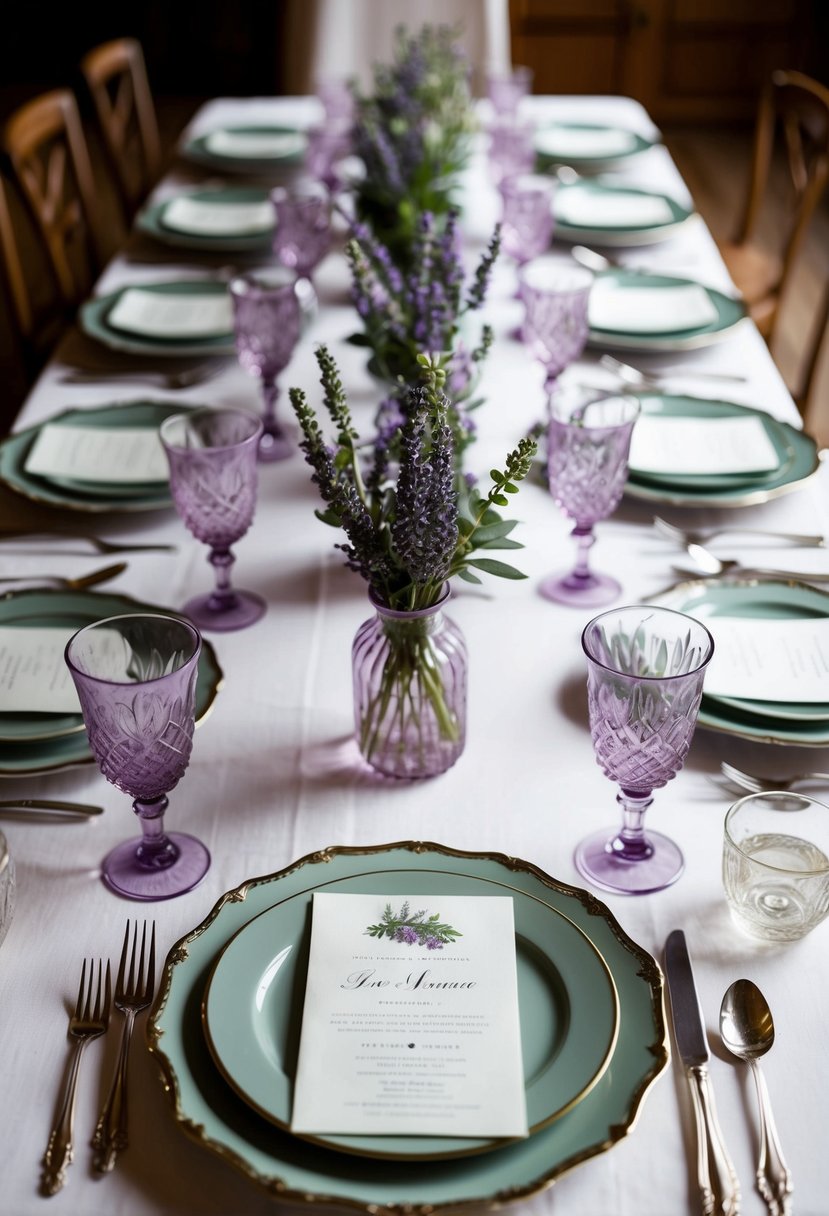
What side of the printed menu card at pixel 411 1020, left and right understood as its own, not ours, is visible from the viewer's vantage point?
front

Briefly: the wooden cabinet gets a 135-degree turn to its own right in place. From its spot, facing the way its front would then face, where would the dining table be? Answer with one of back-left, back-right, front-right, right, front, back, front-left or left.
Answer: back-left

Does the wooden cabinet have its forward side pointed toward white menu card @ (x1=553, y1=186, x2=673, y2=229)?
yes

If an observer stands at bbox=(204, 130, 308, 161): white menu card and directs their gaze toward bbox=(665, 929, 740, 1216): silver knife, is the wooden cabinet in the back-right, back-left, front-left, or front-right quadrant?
back-left

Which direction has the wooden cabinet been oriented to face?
toward the camera

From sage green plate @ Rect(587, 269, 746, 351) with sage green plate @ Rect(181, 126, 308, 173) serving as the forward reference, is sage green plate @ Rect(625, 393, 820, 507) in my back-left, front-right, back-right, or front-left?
back-left

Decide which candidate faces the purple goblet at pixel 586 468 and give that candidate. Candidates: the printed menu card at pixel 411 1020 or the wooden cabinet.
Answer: the wooden cabinet

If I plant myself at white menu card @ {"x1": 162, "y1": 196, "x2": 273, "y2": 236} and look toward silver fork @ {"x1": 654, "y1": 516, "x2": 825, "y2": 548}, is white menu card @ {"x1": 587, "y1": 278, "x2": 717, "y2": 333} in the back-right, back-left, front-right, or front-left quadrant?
front-left

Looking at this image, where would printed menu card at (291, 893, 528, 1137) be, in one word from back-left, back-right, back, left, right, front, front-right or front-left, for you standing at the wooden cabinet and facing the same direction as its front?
front

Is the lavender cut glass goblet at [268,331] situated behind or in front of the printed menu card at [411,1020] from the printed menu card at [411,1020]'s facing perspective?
behind

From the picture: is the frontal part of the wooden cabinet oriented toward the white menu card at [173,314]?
yes

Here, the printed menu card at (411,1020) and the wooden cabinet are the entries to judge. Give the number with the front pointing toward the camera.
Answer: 2

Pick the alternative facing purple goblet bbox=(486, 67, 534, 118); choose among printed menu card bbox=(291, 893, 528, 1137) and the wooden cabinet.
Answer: the wooden cabinet

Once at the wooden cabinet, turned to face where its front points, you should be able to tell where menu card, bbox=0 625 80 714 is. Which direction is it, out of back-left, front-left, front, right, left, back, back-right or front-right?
front
